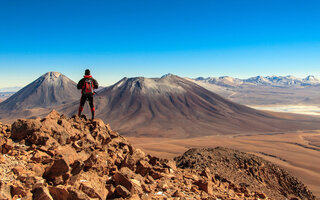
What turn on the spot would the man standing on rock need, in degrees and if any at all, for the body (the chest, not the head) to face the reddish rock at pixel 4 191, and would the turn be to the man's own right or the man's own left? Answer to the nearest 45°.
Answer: approximately 180°

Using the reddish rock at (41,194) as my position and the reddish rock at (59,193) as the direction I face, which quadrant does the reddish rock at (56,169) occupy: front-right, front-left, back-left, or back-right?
front-left

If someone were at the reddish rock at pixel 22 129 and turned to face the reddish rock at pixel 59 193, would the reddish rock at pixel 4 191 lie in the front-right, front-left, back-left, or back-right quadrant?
front-right

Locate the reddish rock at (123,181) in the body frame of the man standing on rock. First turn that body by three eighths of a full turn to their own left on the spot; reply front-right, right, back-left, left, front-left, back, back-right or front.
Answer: front-left

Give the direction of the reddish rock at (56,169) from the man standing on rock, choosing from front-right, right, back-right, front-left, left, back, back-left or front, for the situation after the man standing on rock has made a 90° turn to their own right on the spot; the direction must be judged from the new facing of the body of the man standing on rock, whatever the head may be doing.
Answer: right

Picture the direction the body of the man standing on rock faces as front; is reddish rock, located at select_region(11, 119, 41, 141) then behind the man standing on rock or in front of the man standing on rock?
behind

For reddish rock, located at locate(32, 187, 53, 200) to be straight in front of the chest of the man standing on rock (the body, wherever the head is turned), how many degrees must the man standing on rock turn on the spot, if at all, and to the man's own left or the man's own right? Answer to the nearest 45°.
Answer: approximately 180°

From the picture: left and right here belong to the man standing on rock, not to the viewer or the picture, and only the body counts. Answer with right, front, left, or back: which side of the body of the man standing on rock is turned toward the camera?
back

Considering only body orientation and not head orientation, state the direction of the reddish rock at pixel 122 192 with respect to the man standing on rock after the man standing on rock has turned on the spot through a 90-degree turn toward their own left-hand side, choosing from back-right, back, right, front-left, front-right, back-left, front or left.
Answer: left

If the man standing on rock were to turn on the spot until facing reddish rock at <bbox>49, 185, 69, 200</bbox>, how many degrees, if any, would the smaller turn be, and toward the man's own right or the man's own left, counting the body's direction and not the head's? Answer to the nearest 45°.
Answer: approximately 180°
